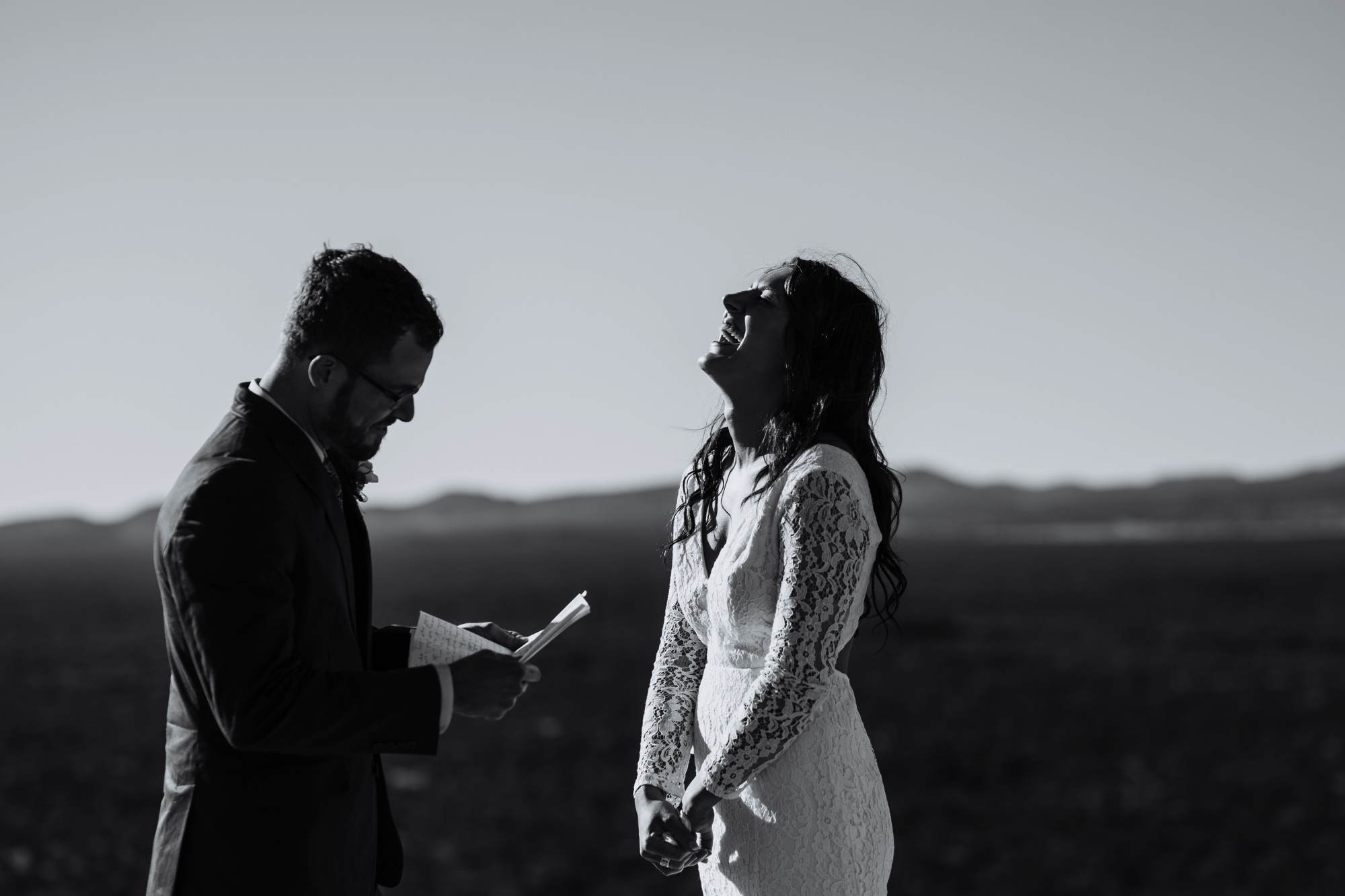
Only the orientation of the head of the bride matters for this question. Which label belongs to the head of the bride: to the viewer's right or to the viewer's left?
to the viewer's left

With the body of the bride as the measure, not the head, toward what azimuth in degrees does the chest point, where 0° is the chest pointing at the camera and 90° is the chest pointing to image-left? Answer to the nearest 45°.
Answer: approximately 45°

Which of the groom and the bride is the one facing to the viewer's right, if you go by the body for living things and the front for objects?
the groom

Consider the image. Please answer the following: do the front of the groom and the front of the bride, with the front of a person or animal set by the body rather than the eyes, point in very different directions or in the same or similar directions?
very different directions

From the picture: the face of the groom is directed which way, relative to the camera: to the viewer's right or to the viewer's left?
to the viewer's right

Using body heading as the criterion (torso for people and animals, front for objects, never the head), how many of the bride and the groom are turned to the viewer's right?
1

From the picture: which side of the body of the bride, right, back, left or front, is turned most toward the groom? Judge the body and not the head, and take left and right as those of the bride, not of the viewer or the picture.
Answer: front

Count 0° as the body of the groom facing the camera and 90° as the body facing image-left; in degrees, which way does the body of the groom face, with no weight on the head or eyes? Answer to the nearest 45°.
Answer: approximately 270°

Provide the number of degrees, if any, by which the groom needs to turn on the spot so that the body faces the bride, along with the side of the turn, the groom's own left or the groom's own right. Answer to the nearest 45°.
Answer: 0° — they already face them
